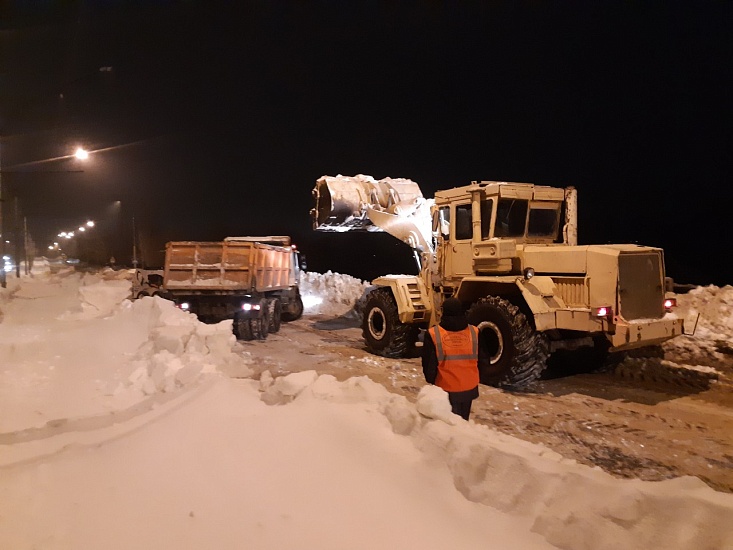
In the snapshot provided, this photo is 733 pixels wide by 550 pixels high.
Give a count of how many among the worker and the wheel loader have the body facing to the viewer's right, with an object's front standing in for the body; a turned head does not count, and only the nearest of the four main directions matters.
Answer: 0

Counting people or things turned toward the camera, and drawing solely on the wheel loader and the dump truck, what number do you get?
0

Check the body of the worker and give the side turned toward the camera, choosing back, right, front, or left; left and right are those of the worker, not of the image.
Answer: back

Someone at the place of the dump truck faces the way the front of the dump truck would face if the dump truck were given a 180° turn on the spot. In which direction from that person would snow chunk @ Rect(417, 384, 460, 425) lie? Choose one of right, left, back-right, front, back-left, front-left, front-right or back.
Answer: front-left

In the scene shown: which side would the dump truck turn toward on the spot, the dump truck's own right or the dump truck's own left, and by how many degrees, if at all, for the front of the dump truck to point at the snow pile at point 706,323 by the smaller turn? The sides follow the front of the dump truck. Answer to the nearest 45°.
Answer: approximately 90° to the dump truck's own right

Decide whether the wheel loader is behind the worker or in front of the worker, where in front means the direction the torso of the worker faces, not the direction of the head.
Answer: in front

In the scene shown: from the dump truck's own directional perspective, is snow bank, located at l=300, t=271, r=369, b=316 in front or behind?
in front

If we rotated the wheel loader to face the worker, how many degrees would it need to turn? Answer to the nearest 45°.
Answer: approximately 135° to its left

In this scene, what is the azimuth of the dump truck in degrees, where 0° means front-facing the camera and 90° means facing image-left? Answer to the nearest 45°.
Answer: approximately 225°

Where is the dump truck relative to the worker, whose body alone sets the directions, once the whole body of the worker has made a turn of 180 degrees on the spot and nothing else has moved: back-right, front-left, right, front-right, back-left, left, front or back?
back-right

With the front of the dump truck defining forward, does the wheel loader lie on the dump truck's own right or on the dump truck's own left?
on the dump truck's own right

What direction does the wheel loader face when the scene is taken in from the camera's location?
facing away from the viewer and to the left of the viewer

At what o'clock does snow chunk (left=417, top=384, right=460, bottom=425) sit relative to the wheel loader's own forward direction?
The snow chunk is roughly at 8 o'clock from the wheel loader.

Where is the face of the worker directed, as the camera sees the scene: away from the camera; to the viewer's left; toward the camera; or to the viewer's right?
away from the camera

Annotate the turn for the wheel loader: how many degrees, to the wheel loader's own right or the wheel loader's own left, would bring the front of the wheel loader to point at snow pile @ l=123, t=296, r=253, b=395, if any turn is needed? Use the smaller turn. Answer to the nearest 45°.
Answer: approximately 45° to the wheel loader's own left
